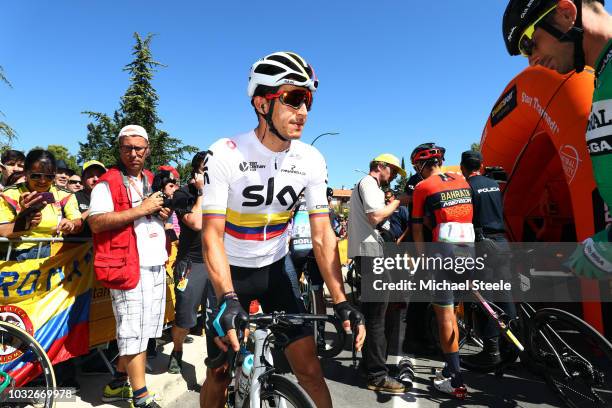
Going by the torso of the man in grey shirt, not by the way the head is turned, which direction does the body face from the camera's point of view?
to the viewer's right

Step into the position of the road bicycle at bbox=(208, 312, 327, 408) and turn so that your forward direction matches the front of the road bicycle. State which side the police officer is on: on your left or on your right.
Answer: on your left
